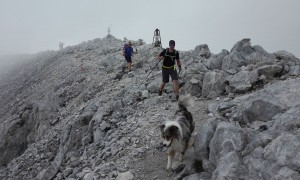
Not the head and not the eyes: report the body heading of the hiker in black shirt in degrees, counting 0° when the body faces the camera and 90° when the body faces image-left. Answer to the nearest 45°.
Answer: approximately 0°

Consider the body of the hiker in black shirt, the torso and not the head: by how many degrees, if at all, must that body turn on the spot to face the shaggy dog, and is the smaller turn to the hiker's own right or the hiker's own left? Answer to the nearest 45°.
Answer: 0° — they already face it
